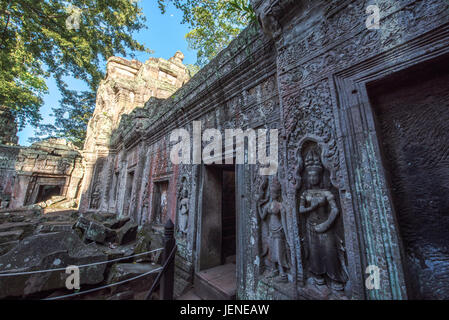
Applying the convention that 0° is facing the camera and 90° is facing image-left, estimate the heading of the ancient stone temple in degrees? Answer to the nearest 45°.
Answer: approximately 45°

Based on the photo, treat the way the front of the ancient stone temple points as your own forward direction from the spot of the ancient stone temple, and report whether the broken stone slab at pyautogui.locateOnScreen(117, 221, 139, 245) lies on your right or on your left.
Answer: on your right

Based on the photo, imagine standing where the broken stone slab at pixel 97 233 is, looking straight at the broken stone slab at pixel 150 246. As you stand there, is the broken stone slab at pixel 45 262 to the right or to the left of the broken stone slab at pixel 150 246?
right

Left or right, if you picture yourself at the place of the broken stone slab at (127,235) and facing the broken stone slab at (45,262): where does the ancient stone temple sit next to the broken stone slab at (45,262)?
left

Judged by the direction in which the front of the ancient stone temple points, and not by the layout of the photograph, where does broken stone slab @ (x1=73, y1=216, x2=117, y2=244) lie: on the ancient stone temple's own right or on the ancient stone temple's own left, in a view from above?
on the ancient stone temple's own right
